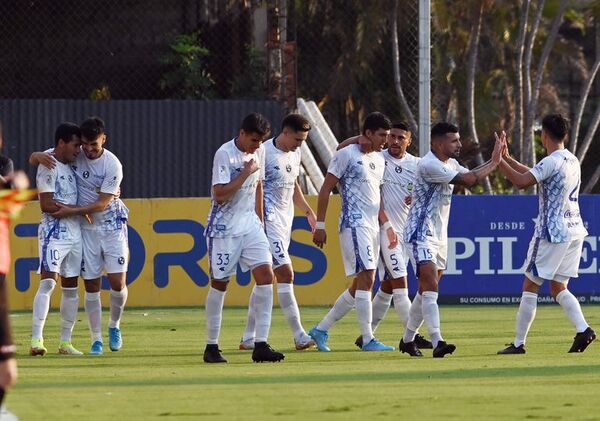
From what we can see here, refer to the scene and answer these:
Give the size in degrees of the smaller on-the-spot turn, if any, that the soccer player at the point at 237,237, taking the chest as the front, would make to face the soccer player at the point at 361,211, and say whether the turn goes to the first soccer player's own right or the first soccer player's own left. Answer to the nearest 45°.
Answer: approximately 90° to the first soccer player's own left

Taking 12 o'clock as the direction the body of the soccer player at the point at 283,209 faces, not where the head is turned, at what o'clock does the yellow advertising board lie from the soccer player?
The yellow advertising board is roughly at 7 o'clock from the soccer player.

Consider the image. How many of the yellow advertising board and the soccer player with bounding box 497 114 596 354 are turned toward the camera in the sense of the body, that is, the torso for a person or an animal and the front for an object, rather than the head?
1

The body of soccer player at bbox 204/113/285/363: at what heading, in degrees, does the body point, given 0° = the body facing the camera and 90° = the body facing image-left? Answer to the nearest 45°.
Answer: approximately 315°

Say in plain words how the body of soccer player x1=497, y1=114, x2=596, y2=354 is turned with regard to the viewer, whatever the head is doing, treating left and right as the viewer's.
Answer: facing away from the viewer and to the left of the viewer

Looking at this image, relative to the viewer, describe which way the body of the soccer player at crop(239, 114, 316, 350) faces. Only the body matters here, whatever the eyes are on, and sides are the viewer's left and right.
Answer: facing the viewer and to the right of the viewer

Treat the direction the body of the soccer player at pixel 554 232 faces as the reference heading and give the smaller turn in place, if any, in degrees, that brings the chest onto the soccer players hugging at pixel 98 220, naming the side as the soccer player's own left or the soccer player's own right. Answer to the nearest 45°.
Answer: approximately 45° to the soccer player's own left

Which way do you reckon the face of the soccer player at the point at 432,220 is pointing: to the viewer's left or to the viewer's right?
to the viewer's right
